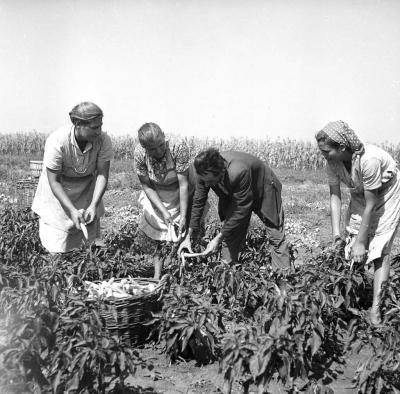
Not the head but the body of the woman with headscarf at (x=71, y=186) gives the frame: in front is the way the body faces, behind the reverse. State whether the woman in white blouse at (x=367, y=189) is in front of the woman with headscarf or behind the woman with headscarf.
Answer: in front

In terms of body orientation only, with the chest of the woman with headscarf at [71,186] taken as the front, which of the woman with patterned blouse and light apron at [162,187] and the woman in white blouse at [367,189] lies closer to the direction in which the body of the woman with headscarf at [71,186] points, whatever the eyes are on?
the woman in white blouse

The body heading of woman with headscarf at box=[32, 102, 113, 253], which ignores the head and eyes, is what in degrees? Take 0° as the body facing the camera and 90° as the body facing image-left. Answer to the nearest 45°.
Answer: approximately 315°

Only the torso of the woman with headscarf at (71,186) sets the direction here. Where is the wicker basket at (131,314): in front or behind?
in front

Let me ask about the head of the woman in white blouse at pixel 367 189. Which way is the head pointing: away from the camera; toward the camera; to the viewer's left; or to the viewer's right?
to the viewer's left

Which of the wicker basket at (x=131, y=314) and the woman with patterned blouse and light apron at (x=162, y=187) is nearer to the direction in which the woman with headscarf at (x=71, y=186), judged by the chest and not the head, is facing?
the wicker basket

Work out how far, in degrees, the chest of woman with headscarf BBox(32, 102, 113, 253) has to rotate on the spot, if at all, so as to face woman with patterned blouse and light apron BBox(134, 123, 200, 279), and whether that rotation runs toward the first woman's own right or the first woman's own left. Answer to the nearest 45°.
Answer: approximately 45° to the first woman's own left
